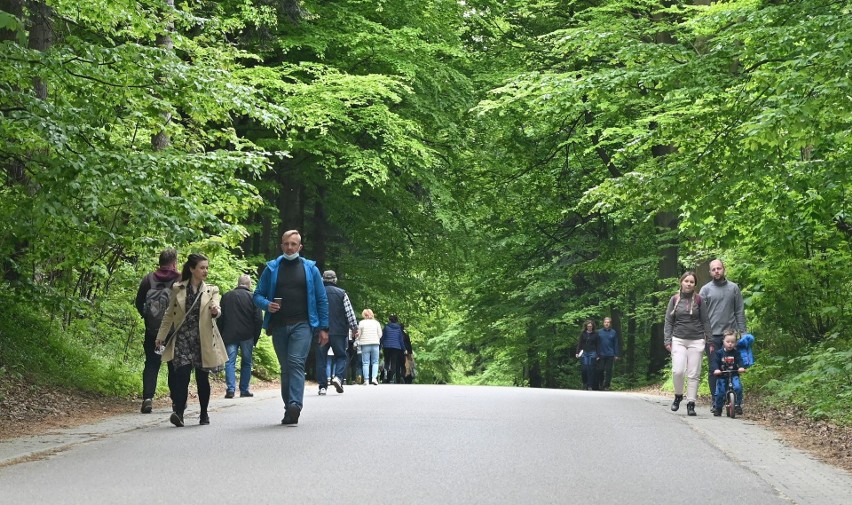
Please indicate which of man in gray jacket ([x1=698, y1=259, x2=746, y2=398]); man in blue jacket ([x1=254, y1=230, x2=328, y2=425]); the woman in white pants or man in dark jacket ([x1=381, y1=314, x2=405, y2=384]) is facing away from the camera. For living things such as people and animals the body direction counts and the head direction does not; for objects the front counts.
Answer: the man in dark jacket

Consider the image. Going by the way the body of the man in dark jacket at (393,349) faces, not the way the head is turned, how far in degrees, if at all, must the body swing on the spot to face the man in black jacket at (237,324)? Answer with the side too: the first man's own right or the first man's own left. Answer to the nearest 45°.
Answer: approximately 180°

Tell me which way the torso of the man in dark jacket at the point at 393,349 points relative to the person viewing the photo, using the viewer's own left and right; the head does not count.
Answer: facing away from the viewer

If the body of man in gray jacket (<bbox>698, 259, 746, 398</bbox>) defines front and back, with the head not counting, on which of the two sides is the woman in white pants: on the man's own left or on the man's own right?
on the man's own right

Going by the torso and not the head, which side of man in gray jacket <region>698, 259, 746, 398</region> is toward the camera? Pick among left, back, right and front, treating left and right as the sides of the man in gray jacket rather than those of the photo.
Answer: front

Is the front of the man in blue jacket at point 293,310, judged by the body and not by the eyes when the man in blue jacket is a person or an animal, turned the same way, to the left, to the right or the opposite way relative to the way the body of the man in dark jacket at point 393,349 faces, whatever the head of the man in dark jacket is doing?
the opposite way

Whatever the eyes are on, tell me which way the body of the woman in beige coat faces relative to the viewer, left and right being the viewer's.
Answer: facing the viewer

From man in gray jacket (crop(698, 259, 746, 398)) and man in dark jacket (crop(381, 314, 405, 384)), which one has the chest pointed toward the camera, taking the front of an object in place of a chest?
the man in gray jacket

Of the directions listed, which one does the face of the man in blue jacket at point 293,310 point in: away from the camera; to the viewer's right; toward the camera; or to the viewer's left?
toward the camera

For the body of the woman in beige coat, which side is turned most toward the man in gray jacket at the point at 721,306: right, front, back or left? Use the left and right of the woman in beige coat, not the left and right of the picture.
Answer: left

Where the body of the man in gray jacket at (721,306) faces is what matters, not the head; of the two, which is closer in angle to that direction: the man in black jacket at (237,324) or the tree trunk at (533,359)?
the man in black jacket

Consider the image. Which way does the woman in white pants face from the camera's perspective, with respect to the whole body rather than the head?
toward the camera

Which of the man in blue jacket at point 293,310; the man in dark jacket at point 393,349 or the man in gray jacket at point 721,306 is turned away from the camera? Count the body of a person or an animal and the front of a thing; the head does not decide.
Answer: the man in dark jacket
